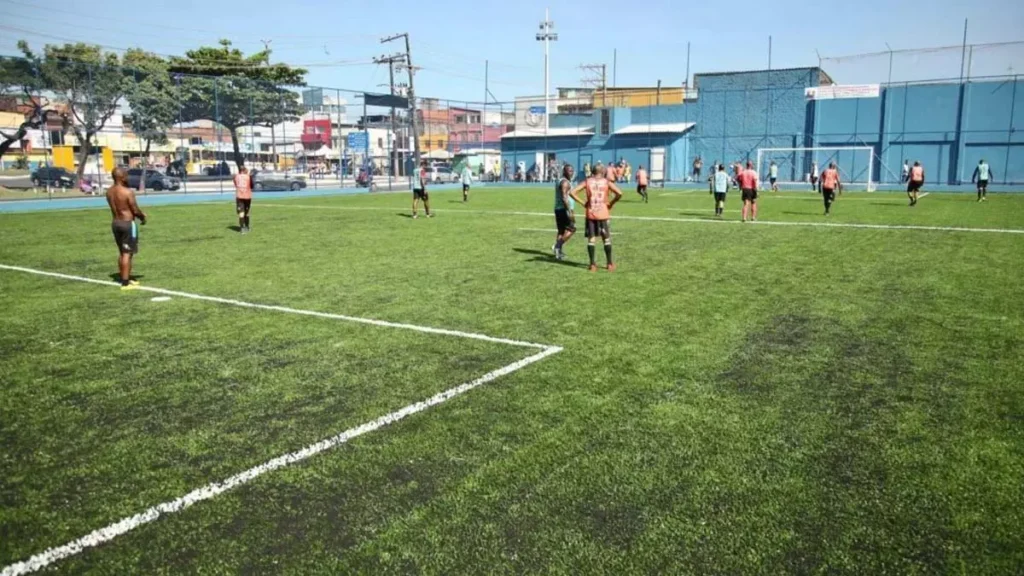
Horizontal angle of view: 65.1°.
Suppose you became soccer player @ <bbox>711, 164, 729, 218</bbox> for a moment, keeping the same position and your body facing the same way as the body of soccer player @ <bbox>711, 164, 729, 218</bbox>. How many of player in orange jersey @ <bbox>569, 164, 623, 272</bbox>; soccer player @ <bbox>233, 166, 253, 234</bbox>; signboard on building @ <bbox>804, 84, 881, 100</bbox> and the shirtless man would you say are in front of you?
1

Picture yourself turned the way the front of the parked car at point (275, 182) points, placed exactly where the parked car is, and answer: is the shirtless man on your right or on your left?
on your right

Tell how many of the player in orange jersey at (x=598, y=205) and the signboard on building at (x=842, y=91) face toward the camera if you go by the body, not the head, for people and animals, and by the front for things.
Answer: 1

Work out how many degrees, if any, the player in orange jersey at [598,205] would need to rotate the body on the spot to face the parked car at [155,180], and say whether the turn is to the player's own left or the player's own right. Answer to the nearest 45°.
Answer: approximately 45° to the player's own left

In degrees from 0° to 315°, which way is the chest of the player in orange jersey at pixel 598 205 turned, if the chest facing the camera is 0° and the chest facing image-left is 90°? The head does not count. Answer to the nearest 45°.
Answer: approximately 180°

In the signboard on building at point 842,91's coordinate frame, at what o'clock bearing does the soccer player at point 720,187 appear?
The soccer player is roughly at 12 o'clock from the signboard on building.

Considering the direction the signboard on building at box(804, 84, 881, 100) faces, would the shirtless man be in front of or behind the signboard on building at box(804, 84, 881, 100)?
in front

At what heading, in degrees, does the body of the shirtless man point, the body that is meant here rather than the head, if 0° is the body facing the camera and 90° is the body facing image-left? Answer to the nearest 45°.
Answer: approximately 225°
